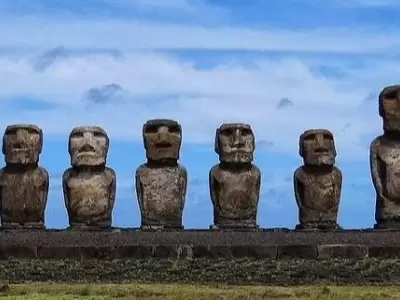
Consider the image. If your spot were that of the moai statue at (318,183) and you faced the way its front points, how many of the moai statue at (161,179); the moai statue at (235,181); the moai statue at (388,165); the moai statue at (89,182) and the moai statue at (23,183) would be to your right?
4

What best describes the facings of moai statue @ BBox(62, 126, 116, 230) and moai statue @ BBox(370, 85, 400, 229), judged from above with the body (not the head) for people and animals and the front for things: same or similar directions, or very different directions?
same or similar directions

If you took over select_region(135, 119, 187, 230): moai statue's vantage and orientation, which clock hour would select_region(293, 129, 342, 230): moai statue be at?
select_region(293, 129, 342, 230): moai statue is roughly at 9 o'clock from select_region(135, 119, 187, 230): moai statue.

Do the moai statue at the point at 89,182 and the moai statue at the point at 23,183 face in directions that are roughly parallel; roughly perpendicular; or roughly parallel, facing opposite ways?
roughly parallel

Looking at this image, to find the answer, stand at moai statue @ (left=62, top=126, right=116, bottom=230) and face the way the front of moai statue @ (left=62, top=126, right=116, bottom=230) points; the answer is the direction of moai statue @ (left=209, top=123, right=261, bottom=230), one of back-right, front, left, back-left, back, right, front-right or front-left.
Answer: left

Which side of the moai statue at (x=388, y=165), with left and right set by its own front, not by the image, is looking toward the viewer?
front

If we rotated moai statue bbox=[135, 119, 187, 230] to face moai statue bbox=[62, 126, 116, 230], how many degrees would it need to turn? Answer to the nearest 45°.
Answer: approximately 90° to its right

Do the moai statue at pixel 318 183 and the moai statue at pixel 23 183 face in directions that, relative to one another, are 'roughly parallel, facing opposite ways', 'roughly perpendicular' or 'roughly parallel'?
roughly parallel

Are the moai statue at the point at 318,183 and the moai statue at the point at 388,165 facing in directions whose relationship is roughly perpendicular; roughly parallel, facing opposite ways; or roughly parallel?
roughly parallel

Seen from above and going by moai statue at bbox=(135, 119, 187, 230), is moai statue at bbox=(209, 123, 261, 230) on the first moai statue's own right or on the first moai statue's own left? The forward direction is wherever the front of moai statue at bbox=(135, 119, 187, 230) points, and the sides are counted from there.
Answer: on the first moai statue's own left

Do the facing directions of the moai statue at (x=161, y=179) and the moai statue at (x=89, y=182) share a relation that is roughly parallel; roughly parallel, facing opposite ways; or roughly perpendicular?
roughly parallel

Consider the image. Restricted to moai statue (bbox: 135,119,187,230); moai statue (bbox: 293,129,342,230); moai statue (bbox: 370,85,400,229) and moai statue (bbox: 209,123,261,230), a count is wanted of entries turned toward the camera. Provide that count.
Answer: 4

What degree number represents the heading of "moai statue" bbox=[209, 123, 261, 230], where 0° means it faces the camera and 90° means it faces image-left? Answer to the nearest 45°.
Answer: approximately 0°

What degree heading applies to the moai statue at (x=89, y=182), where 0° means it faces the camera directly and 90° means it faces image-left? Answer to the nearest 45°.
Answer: approximately 0°
